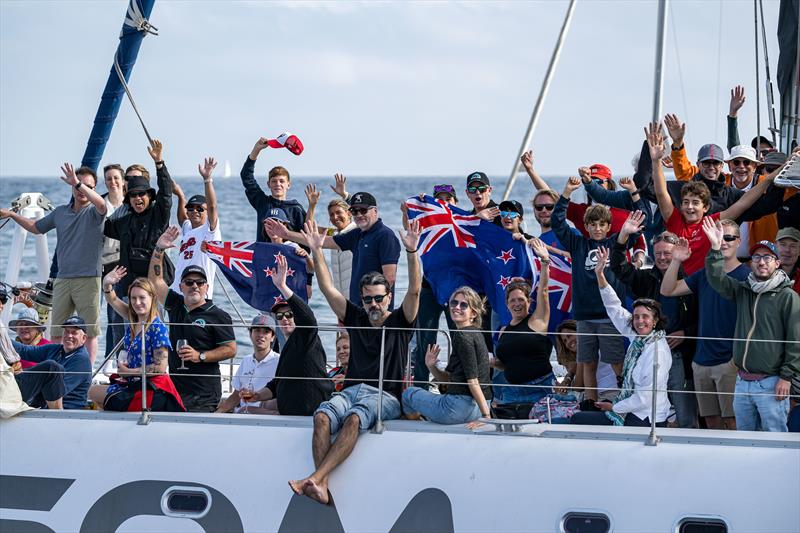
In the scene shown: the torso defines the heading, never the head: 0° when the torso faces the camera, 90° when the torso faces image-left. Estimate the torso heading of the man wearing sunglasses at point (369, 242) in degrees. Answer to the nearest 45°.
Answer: approximately 45°

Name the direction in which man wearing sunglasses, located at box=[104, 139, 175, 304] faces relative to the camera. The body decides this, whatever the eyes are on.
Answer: toward the camera

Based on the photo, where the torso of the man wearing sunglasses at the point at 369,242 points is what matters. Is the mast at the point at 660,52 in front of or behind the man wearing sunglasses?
behind

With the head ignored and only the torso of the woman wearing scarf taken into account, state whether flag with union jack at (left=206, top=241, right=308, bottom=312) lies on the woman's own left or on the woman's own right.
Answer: on the woman's own right

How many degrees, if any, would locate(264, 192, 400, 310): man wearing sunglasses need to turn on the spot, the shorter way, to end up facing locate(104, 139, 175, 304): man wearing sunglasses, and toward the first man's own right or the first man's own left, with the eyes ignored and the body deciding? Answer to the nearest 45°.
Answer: approximately 45° to the first man's own right

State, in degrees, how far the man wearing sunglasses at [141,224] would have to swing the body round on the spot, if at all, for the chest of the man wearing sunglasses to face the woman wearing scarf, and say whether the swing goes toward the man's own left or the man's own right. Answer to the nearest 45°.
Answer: approximately 45° to the man's own left

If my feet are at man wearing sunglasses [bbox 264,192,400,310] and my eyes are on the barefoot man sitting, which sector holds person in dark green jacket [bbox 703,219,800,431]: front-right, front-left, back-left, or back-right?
front-left

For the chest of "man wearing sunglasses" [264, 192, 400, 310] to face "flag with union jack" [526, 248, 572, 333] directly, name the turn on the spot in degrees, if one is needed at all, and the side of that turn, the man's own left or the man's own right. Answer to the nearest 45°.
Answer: approximately 135° to the man's own left

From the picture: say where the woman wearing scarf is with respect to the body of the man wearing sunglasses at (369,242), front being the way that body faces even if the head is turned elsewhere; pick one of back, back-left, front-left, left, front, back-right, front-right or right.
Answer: left

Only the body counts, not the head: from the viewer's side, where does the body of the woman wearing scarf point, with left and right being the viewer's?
facing the viewer and to the left of the viewer
